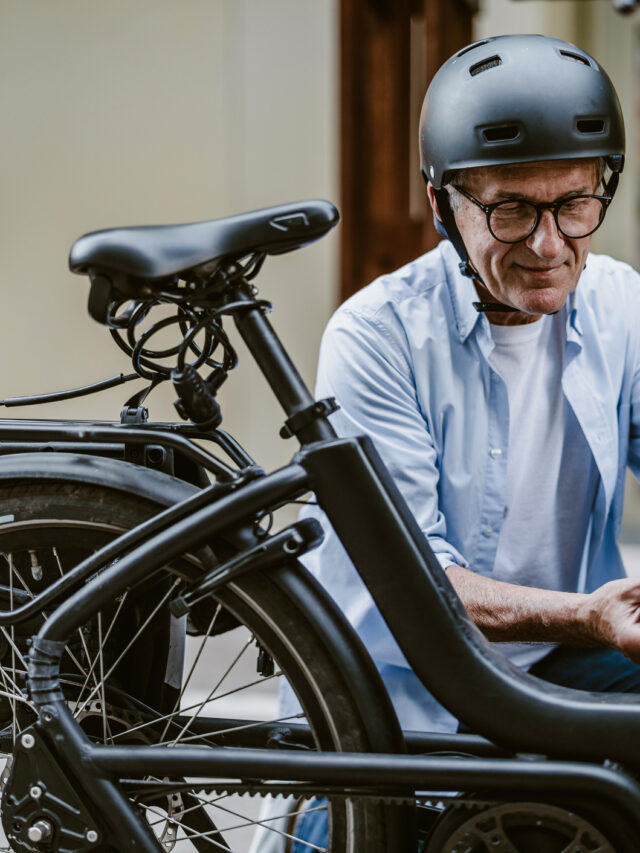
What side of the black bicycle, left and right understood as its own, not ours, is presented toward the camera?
right

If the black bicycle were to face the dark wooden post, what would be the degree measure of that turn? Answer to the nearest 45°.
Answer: approximately 90° to its left

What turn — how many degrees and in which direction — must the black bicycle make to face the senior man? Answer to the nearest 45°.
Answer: approximately 45° to its left
